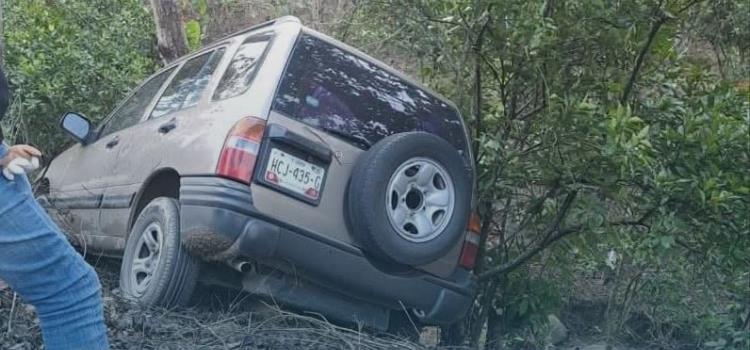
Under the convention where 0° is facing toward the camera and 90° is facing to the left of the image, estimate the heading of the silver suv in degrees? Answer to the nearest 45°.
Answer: approximately 135°

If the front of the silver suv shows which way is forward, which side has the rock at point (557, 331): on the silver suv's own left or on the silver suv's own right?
on the silver suv's own right
